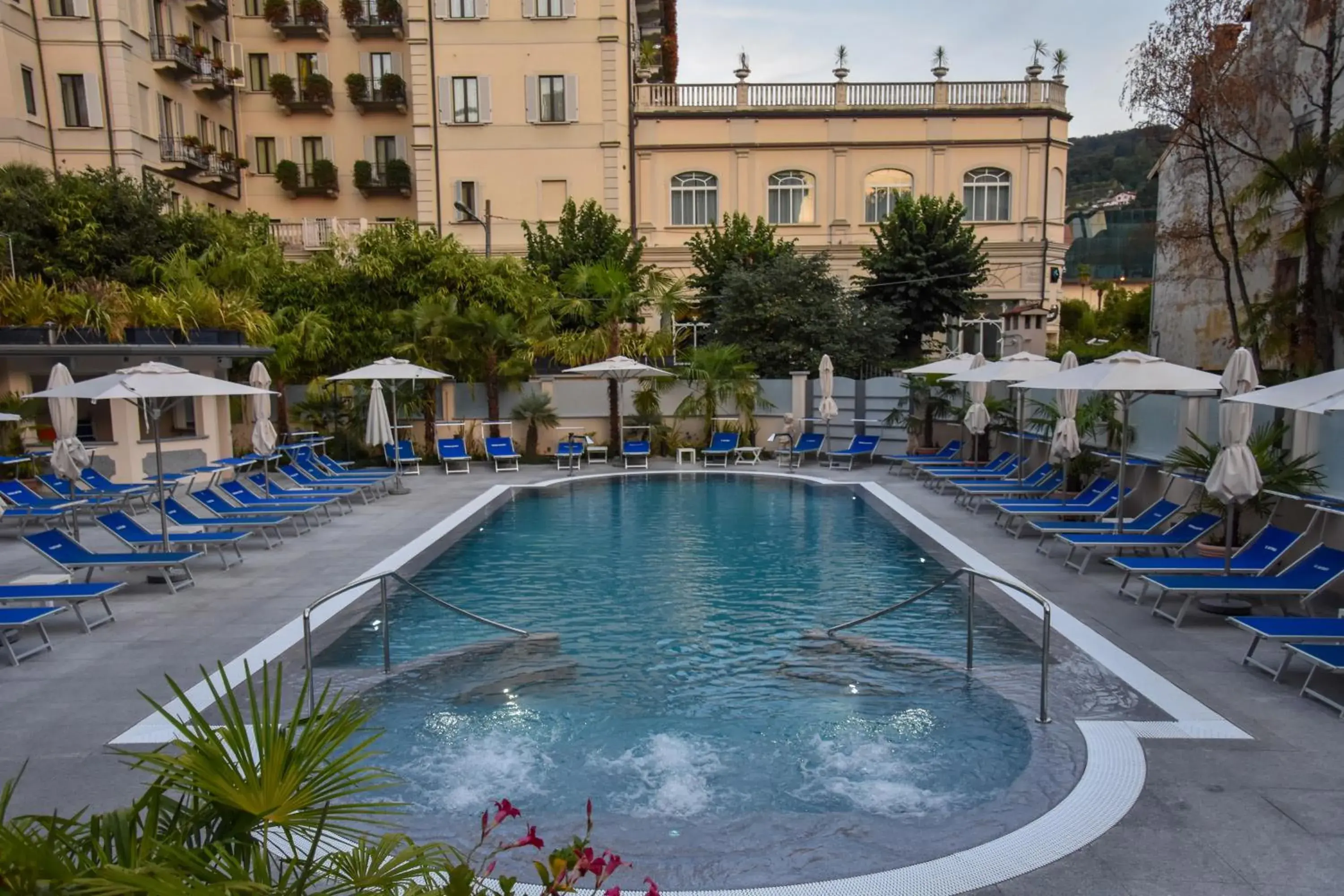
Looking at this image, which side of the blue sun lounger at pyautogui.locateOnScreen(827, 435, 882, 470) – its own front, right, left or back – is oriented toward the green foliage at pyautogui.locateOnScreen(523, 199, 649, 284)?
right

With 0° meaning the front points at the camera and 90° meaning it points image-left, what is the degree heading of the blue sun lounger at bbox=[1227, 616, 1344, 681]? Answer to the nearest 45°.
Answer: approximately 90°

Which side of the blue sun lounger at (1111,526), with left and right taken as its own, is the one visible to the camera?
left

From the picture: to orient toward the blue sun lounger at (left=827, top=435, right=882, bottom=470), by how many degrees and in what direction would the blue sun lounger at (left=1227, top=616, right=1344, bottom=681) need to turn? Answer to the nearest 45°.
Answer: approximately 45° to its right

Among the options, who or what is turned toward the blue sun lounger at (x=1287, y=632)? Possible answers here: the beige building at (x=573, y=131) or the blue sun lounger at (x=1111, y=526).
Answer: the beige building

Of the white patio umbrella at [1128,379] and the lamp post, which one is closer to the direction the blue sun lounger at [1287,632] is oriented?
the lamp post

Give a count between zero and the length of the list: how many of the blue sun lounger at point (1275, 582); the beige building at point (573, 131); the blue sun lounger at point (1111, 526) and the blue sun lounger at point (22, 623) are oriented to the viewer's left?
2

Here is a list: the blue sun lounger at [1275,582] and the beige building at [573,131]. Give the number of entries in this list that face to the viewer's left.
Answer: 1

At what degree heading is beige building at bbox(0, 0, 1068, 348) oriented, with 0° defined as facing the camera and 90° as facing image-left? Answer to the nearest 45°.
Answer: approximately 0°

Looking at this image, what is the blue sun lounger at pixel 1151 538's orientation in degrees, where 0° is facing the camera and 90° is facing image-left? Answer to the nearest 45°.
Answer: approximately 90°

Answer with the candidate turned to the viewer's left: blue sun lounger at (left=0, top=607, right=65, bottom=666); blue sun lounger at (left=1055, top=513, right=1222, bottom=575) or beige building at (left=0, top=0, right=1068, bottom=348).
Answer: blue sun lounger at (left=1055, top=513, right=1222, bottom=575)
